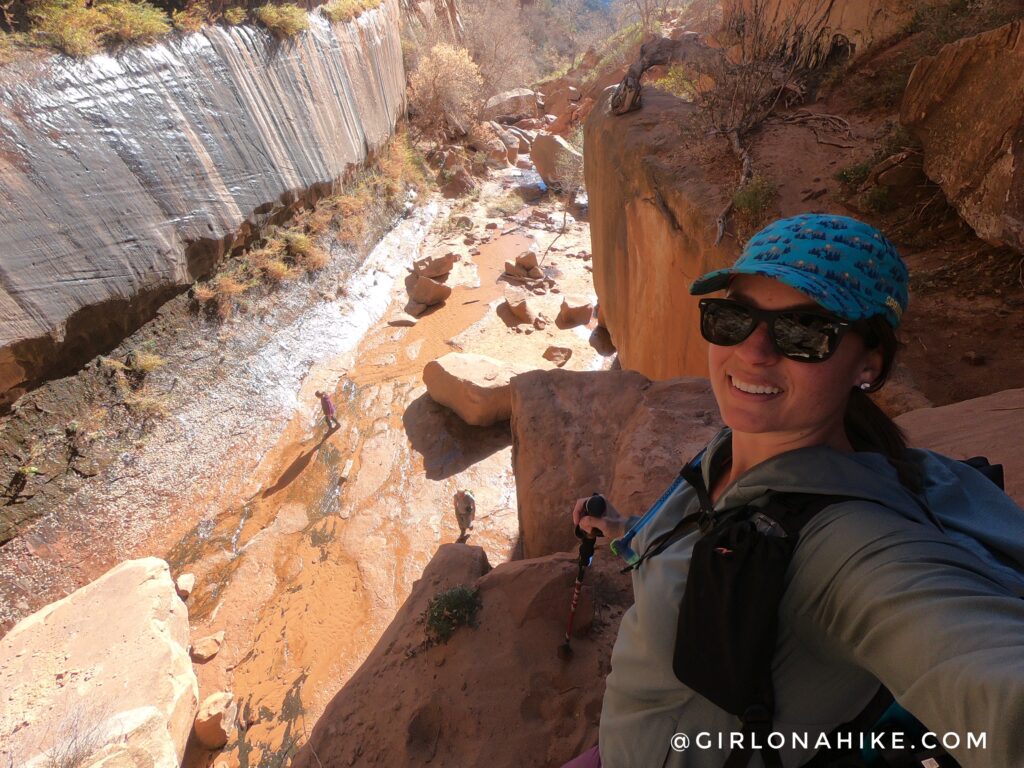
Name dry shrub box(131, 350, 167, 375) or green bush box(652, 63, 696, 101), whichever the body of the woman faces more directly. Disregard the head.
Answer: the dry shrub

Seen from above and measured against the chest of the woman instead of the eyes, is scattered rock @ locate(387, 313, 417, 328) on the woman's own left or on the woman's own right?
on the woman's own right

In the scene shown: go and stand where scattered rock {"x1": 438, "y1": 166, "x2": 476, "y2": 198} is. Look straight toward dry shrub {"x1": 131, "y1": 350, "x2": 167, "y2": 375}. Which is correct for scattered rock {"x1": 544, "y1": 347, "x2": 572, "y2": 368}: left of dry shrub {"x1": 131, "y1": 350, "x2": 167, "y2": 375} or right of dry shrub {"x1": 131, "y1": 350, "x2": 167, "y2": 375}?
left

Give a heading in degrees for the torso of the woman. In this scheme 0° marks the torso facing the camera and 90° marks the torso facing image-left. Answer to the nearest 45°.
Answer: approximately 45°

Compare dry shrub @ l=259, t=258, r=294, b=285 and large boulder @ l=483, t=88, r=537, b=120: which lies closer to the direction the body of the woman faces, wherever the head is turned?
the dry shrub

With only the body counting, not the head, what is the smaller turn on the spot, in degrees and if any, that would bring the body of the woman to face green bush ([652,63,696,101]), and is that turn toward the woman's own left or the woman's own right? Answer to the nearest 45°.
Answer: approximately 135° to the woman's own right

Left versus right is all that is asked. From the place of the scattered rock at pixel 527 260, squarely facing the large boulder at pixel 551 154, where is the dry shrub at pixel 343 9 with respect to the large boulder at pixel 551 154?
left

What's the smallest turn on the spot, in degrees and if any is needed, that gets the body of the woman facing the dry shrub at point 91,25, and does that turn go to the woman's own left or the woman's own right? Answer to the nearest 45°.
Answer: approximately 90° to the woman's own right
